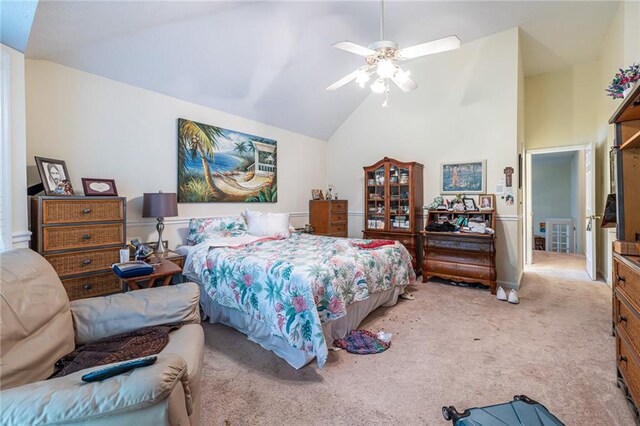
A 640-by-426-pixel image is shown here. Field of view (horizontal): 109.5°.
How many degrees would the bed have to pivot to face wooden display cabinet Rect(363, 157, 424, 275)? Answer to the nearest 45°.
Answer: approximately 90° to its left

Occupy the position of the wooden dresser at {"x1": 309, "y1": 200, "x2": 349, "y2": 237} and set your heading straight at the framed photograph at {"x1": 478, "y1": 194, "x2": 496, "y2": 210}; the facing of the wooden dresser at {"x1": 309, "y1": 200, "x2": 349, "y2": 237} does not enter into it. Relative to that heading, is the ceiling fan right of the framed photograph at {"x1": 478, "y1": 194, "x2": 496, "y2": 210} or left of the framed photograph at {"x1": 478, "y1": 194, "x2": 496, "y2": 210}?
right

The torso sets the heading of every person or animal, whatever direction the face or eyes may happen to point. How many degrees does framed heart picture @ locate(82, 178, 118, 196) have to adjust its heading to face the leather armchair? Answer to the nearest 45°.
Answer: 0° — it already faces it

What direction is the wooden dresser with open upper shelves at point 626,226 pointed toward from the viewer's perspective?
to the viewer's left

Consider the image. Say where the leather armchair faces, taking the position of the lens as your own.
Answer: facing to the right of the viewer

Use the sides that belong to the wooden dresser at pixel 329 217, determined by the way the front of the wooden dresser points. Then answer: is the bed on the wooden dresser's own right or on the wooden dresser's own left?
on the wooden dresser's own right

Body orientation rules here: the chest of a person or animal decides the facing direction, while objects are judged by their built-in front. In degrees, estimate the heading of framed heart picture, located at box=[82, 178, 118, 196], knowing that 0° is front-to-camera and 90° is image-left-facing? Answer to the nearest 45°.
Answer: approximately 0°

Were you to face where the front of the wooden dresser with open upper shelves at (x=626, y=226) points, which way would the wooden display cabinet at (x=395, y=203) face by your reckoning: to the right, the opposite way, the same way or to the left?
to the left
